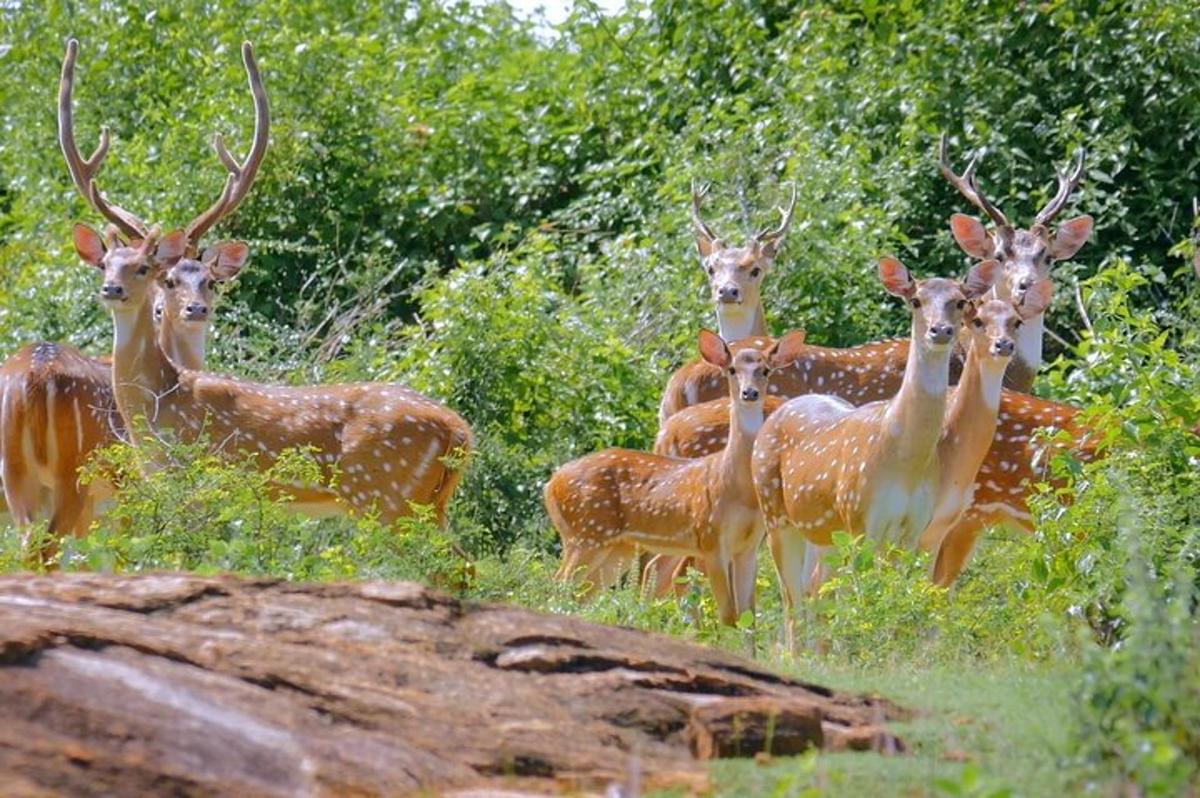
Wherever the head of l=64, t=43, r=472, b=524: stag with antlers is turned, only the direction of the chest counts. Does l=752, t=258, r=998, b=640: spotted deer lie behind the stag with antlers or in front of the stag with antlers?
behind

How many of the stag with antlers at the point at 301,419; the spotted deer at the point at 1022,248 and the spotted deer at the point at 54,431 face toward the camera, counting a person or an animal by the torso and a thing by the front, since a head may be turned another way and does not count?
1

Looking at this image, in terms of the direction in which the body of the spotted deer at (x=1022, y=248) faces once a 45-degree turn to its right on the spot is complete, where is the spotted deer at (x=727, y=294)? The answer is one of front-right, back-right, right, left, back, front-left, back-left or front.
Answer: front-right

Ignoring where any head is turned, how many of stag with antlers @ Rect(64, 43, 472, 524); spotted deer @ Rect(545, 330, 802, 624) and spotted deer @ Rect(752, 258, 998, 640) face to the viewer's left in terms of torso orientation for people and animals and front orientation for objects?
1

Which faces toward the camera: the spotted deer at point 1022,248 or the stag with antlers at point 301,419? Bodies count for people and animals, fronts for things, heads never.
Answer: the spotted deer

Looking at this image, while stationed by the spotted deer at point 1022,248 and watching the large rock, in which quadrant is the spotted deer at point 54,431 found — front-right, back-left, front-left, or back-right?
front-right

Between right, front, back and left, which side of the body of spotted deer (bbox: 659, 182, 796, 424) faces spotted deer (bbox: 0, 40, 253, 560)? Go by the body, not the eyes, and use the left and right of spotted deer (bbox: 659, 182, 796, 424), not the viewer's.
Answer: front

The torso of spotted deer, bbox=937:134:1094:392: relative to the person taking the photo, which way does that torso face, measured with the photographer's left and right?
facing the viewer

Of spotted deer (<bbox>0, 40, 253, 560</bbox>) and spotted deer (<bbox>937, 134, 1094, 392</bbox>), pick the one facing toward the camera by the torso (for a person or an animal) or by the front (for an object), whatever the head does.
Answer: spotted deer (<bbox>937, 134, 1094, 392</bbox>)

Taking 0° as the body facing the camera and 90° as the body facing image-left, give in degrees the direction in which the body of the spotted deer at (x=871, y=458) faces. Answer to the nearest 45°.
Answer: approximately 315°

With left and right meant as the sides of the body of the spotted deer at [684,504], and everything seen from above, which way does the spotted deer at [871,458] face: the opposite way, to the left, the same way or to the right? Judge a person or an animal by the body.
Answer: the same way

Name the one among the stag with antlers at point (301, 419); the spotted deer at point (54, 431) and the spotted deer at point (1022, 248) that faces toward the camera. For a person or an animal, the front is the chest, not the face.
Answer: the spotted deer at point (1022, 248)

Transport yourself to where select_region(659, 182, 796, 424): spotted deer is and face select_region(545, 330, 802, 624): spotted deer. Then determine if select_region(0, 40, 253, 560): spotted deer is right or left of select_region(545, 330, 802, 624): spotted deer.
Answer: right
